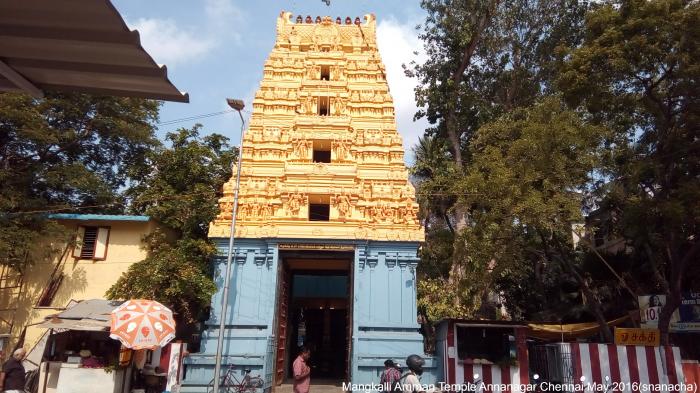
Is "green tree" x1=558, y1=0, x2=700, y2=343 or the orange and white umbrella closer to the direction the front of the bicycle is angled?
the orange and white umbrella

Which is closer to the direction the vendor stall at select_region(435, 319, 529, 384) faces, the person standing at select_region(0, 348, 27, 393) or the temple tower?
the person standing

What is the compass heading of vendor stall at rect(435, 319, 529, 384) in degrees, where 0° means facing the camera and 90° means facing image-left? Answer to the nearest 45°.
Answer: approximately 0°

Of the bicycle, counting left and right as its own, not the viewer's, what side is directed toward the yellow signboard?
back

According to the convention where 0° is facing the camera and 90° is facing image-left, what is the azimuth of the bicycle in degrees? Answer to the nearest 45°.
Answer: approximately 90°

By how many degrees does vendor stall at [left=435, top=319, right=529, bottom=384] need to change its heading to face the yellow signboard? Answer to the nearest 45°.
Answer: approximately 90° to its left

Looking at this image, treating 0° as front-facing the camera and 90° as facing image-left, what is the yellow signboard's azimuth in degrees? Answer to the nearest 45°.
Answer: approximately 0°

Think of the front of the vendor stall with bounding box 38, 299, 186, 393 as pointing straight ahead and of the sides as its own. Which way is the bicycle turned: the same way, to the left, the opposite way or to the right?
to the right

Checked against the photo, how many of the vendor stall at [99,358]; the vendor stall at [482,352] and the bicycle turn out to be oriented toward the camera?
2

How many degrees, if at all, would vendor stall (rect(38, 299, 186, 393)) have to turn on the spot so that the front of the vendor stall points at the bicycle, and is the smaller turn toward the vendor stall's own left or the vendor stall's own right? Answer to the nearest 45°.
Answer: approximately 90° to the vendor stall's own left

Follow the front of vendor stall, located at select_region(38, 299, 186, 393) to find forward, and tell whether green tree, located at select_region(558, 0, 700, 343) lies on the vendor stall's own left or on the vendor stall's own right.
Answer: on the vendor stall's own left
